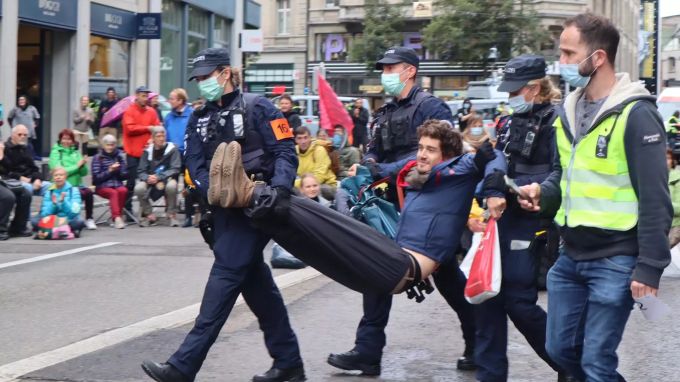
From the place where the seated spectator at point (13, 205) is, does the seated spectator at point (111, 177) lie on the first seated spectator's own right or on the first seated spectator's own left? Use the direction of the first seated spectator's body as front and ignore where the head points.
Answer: on the first seated spectator's own left

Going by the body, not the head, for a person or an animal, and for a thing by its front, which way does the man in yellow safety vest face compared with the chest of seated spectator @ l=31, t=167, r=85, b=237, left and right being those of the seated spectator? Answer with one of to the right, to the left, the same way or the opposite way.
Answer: to the right

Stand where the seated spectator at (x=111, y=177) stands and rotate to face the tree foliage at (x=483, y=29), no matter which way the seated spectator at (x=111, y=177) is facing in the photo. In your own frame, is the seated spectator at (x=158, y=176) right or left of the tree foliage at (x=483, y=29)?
right

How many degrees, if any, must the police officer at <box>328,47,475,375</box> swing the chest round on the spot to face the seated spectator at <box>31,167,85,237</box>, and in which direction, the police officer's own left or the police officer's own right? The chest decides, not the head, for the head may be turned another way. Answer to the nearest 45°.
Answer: approximately 90° to the police officer's own right

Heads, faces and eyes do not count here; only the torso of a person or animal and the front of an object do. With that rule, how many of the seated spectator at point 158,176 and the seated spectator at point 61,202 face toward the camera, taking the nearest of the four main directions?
2

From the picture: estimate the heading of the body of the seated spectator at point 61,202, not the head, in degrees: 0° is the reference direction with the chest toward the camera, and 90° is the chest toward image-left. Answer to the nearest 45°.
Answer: approximately 0°

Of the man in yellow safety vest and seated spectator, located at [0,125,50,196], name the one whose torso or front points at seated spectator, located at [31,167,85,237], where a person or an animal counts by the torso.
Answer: seated spectator, located at [0,125,50,196]

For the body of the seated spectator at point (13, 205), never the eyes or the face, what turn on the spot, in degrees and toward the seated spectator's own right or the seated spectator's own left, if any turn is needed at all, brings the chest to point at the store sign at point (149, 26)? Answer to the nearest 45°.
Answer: approximately 135° to the seated spectator's own left

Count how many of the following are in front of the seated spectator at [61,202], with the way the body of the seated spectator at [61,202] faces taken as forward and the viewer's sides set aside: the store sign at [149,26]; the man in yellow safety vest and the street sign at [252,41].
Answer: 1

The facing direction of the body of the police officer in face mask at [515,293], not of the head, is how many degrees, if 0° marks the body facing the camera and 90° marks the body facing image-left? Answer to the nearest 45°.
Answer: approximately 45°
